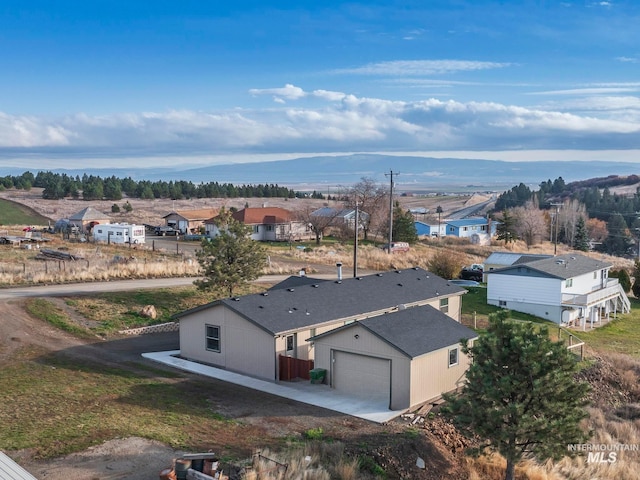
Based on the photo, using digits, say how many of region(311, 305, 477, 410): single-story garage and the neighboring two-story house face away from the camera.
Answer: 0

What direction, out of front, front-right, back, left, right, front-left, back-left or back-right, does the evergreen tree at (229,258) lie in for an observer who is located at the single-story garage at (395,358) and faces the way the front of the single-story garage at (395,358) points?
right

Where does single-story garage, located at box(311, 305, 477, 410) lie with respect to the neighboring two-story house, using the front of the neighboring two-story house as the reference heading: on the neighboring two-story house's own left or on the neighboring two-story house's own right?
on the neighboring two-story house's own right

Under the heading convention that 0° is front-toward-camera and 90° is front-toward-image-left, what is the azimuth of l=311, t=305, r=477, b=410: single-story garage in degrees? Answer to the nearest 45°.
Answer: approximately 45°

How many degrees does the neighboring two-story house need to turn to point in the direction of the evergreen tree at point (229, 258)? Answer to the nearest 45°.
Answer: approximately 90° to its right

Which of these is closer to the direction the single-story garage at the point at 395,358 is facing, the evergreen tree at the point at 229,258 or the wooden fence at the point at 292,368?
the wooden fence

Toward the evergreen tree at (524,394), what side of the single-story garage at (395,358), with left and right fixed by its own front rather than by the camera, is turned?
left

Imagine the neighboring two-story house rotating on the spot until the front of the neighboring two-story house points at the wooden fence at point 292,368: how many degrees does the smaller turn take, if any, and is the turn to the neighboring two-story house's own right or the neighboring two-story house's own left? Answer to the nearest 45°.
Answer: approximately 45° to the neighboring two-story house's own right

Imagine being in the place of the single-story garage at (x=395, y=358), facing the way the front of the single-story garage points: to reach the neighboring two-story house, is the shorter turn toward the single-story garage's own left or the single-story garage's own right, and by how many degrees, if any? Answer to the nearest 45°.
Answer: approximately 180°
